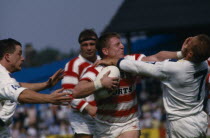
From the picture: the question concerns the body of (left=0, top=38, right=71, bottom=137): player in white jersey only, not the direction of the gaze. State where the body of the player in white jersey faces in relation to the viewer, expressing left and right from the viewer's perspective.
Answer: facing to the right of the viewer

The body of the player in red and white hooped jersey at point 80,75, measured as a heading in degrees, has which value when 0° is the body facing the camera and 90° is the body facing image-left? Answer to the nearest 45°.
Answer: approximately 315°

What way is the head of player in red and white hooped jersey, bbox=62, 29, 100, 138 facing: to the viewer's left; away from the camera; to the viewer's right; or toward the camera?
toward the camera

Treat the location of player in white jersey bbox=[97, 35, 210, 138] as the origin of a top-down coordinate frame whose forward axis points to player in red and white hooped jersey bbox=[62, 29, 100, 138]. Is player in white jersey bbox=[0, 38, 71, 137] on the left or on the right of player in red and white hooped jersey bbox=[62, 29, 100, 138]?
left

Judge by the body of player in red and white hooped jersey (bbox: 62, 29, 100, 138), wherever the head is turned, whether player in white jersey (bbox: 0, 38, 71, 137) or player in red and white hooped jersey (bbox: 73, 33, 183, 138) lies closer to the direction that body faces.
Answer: the player in red and white hooped jersey

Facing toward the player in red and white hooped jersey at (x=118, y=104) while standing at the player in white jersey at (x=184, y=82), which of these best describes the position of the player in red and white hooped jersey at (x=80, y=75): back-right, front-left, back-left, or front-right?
front-right

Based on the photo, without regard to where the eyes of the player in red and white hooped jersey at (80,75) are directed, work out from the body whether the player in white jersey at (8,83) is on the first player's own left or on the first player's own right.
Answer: on the first player's own right

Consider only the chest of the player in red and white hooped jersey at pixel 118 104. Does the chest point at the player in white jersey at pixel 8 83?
no
